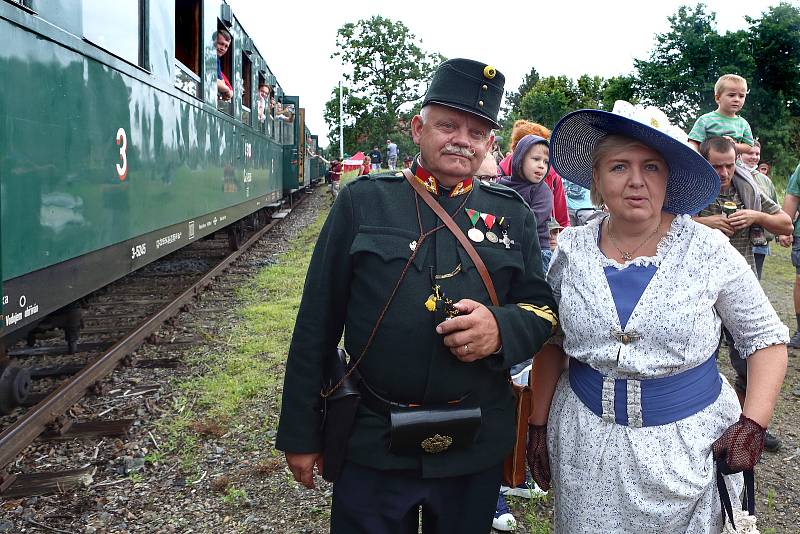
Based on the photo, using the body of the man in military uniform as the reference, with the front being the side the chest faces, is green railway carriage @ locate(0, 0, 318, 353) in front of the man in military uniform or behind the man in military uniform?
behind

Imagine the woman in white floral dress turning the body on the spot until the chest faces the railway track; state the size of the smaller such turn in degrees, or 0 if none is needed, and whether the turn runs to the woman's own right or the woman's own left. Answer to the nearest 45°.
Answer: approximately 135° to the woman's own right

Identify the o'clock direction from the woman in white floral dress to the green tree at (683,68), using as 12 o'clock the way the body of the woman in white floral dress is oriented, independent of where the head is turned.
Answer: The green tree is roughly at 6 o'clock from the woman in white floral dress.

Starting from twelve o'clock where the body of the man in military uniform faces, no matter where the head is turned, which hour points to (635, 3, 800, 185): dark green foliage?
The dark green foliage is roughly at 7 o'clock from the man in military uniform.

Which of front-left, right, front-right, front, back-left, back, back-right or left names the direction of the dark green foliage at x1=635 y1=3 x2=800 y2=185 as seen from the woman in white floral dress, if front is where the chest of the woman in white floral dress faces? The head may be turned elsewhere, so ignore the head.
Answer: back

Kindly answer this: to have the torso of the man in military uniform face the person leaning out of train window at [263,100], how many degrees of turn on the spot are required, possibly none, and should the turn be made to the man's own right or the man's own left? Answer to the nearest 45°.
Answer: approximately 180°

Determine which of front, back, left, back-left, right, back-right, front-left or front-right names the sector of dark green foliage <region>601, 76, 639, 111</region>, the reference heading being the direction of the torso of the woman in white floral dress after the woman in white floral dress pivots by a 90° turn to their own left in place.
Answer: left

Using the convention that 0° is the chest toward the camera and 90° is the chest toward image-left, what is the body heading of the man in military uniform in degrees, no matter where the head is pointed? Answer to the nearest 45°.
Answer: approximately 0°

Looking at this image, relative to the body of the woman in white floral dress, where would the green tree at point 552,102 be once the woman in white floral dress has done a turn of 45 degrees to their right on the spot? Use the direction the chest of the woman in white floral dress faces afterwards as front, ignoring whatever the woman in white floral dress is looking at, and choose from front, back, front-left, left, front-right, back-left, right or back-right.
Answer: back-right

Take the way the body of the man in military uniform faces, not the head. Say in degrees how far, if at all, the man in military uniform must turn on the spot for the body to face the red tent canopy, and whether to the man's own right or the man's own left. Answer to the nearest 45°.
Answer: approximately 180°

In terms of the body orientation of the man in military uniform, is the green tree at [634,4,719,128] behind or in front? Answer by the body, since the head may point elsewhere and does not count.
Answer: behind

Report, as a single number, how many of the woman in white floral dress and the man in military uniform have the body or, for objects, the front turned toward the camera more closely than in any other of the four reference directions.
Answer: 2

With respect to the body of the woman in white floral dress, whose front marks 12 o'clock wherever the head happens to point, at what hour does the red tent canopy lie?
The red tent canopy is roughly at 5 o'clock from the woman in white floral dress.
